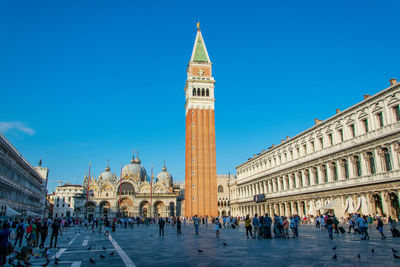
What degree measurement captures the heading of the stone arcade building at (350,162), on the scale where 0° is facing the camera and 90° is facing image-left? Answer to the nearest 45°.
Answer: approximately 45°

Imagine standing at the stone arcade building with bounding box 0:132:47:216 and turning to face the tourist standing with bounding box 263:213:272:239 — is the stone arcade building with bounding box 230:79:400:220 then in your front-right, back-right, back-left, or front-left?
front-left

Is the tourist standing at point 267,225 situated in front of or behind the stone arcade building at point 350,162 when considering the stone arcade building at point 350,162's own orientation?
in front

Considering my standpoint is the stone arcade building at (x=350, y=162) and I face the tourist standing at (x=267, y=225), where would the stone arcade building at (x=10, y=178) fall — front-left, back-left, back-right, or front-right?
front-right

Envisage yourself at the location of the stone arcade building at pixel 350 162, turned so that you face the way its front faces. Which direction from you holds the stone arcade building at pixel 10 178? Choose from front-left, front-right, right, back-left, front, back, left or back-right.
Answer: front-right
